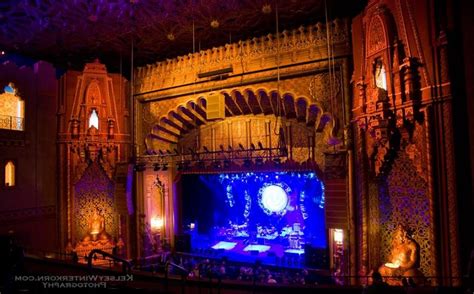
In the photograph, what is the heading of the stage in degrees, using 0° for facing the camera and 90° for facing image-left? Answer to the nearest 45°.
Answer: approximately 45°

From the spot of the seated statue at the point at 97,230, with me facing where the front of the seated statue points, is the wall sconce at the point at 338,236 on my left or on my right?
on my left

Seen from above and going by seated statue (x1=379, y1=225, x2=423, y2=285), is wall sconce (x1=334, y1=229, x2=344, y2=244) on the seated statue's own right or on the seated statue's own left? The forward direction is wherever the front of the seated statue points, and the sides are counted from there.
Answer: on the seated statue's own right

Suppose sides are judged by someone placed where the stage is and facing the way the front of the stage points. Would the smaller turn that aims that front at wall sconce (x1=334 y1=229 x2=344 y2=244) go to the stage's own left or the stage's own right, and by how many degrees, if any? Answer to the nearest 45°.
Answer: approximately 90° to the stage's own left

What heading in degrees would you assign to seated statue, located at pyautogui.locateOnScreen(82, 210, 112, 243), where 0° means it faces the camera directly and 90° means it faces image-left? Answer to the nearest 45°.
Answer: approximately 0°

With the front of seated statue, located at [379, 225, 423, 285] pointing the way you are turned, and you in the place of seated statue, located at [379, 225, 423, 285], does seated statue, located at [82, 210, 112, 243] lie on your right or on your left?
on your right

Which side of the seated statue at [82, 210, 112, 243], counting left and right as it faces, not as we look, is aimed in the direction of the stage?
left
